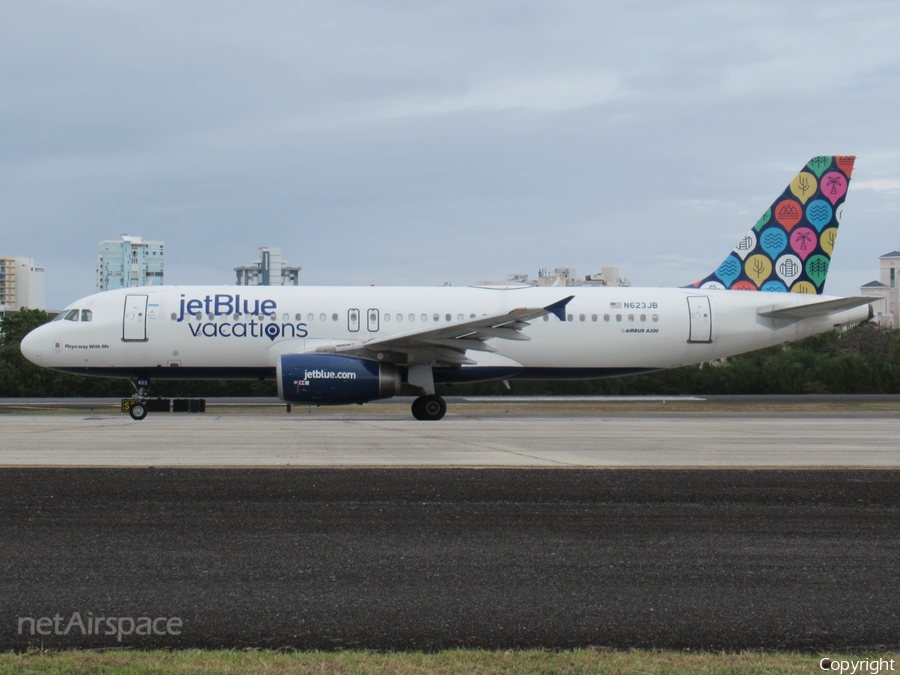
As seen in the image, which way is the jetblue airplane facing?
to the viewer's left
